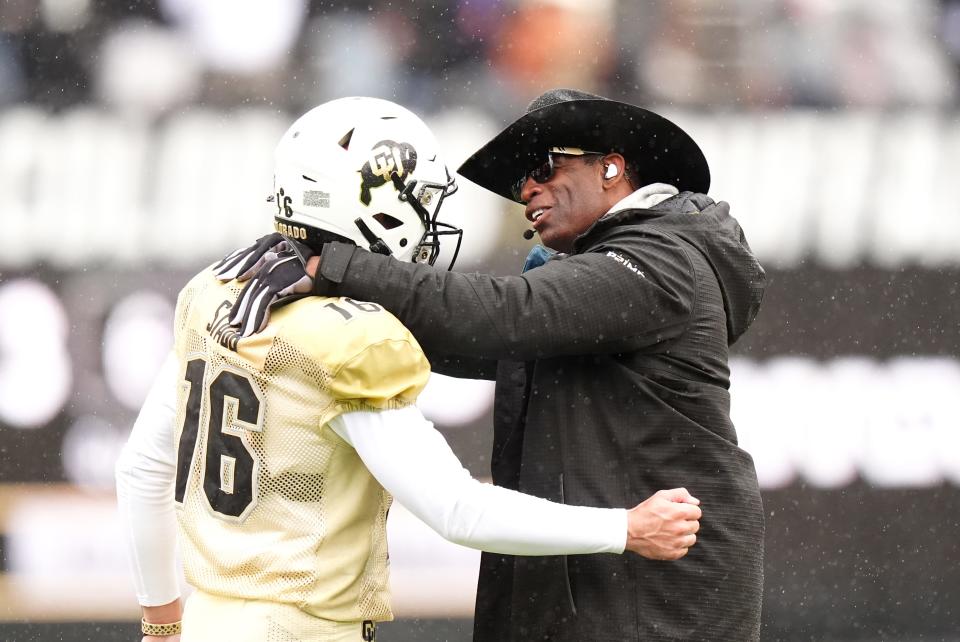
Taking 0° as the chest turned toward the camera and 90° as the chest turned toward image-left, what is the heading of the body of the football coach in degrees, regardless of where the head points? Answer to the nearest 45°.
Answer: approximately 90°

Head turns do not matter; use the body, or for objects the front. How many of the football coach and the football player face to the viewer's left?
1

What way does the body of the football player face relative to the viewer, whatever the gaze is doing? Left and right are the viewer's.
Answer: facing away from the viewer and to the right of the viewer

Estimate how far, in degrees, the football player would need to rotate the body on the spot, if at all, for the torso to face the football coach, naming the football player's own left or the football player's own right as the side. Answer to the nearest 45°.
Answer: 0° — they already face them

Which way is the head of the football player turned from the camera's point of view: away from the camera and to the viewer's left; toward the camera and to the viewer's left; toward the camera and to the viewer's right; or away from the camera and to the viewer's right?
away from the camera and to the viewer's right

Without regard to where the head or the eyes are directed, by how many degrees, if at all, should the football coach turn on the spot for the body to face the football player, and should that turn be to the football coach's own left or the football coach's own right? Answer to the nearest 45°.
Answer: approximately 45° to the football coach's own left
